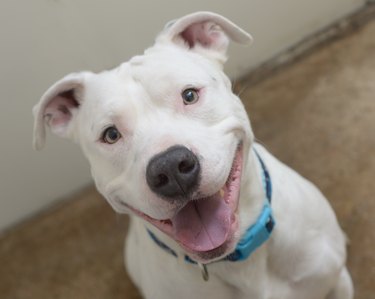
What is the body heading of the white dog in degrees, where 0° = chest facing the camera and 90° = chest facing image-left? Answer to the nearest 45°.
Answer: approximately 0°
